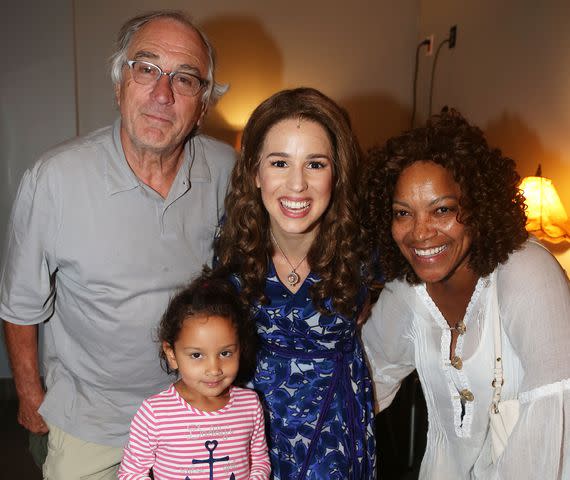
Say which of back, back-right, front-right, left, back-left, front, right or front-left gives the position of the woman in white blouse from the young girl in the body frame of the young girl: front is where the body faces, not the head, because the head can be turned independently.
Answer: left

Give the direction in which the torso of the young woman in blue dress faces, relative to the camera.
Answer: toward the camera

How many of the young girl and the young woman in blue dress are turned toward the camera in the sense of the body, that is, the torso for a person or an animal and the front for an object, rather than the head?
2

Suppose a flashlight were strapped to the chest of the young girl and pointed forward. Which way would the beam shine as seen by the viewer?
toward the camera
